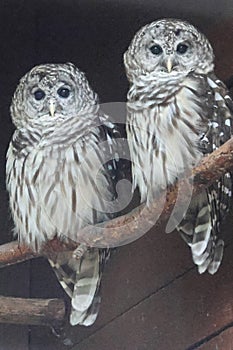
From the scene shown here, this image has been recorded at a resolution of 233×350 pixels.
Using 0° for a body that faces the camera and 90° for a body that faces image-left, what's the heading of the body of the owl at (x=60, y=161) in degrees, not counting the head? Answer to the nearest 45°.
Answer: approximately 0°
